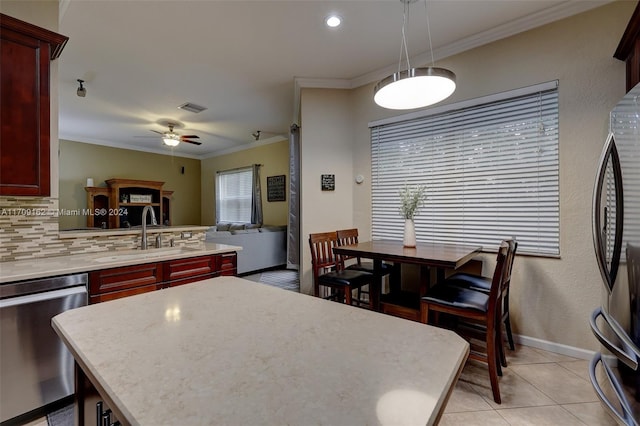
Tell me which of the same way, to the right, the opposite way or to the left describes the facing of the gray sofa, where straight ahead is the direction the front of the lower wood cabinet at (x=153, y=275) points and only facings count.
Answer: the opposite way

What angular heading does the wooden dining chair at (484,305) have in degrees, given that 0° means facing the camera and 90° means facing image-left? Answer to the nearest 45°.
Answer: approximately 90°

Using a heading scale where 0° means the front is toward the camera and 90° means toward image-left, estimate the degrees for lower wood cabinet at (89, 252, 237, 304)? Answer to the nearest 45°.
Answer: approximately 315°

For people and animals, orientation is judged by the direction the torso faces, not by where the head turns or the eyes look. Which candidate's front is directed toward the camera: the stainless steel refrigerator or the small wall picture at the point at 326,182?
the small wall picture

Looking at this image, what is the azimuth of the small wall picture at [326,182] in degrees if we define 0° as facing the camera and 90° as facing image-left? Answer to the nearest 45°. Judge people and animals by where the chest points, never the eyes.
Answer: approximately 0°

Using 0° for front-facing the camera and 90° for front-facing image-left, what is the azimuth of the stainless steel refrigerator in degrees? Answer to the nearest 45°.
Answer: approximately 90°

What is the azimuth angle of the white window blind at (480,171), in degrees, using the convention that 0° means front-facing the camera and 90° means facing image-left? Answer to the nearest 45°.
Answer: approximately 45°

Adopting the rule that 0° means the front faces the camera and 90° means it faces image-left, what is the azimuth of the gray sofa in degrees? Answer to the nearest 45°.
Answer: approximately 135°

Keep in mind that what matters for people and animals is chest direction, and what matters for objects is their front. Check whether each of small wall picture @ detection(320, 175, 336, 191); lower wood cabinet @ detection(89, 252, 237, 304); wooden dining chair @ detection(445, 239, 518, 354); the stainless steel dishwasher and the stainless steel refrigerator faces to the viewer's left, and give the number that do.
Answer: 2

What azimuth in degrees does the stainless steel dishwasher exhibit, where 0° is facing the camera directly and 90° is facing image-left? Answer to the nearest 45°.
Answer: approximately 315°

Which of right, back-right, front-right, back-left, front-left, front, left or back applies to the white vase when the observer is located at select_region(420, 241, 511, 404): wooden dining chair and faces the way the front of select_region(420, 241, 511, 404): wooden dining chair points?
front-right

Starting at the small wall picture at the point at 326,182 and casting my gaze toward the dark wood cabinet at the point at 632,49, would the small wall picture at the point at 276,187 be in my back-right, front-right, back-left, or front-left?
back-left

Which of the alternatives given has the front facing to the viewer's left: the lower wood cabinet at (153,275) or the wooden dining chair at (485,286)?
the wooden dining chair

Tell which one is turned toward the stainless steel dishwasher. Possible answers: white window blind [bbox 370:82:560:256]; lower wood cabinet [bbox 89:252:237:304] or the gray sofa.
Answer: the white window blind

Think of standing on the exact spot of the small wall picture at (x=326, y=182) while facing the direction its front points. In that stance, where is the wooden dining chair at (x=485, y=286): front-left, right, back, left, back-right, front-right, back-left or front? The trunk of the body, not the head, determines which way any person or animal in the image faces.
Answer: front-left

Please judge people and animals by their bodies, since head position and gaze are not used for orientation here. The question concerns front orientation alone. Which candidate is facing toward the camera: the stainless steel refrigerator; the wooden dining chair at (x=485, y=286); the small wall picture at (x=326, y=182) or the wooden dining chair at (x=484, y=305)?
the small wall picture

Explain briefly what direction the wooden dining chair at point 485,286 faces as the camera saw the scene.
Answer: facing to the left of the viewer
